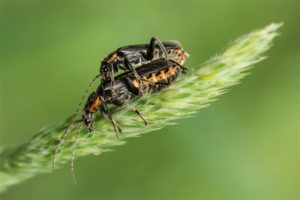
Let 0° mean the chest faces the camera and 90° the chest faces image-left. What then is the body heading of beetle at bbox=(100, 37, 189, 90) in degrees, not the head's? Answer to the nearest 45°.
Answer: approximately 90°

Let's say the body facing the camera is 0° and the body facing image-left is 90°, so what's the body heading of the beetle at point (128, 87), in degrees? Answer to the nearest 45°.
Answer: approximately 90°
